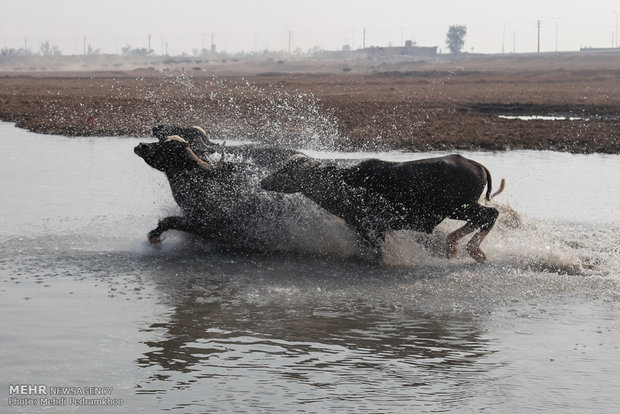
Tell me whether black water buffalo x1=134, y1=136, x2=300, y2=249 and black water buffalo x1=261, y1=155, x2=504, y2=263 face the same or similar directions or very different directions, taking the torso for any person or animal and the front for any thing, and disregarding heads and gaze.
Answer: same or similar directions

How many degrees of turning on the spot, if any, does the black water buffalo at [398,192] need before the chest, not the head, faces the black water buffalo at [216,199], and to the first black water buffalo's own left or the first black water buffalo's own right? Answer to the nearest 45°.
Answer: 0° — it already faces it

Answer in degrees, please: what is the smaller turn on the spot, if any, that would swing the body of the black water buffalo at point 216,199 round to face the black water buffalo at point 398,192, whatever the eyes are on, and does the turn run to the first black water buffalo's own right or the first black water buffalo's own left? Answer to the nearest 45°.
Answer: approximately 135° to the first black water buffalo's own left

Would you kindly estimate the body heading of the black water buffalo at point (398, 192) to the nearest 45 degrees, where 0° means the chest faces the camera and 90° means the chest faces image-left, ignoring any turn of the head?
approximately 90°

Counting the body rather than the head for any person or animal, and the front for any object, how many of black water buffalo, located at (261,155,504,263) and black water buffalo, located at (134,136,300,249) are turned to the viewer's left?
2

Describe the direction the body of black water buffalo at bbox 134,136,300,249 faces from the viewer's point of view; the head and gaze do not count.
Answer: to the viewer's left
